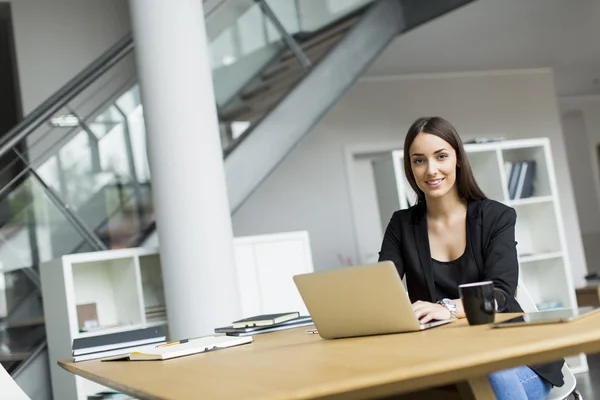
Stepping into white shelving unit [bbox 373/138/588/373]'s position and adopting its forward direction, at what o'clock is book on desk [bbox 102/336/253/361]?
The book on desk is roughly at 2 o'clock from the white shelving unit.

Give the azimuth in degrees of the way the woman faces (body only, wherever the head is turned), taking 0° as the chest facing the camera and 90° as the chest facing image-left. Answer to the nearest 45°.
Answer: approximately 45°

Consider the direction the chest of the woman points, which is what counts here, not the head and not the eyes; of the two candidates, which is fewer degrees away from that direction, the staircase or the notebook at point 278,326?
the notebook

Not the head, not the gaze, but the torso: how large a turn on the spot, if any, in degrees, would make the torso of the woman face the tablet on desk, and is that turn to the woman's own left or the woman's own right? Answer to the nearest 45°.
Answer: approximately 45° to the woman's own left

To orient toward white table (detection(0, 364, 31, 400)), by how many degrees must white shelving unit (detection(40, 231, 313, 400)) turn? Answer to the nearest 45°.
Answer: approximately 45° to its right

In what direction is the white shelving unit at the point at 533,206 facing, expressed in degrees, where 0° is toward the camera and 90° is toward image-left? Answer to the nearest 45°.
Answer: approximately 315°

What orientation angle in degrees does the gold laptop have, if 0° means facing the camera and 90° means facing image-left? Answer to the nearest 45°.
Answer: approximately 225°

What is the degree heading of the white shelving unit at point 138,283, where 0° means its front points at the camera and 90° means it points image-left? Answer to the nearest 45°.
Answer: approximately 315°
